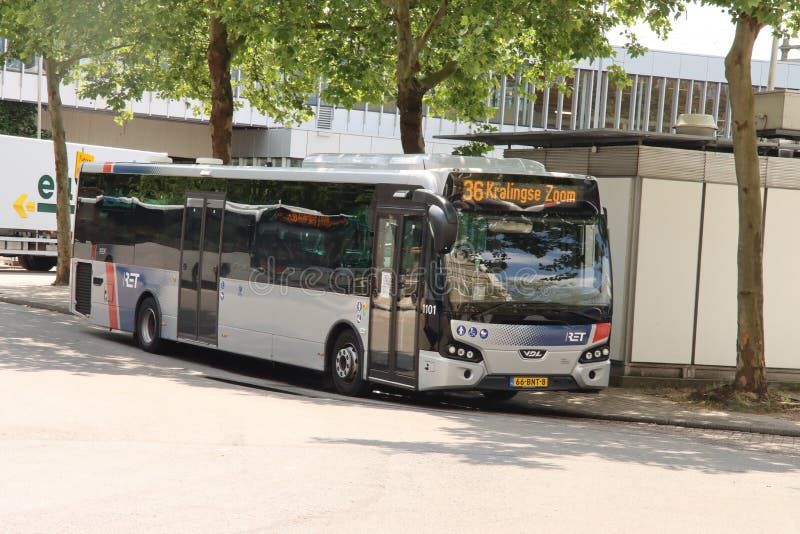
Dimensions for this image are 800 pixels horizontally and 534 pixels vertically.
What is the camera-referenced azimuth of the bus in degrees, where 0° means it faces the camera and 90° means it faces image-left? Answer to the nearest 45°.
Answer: approximately 315°

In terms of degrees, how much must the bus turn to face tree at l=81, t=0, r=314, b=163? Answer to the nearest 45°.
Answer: approximately 135° to its left

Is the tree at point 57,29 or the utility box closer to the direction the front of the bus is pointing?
the utility box

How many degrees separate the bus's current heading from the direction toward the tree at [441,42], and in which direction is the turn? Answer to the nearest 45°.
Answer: approximately 135° to its left

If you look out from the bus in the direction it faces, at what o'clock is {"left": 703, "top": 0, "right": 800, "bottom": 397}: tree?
The tree is roughly at 10 o'clock from the bus.
